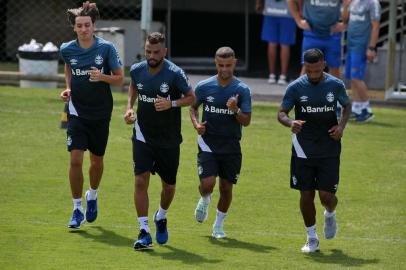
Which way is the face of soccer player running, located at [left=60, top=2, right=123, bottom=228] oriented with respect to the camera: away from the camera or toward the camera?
toward the camera

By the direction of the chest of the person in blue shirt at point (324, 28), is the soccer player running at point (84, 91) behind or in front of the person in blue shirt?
in front

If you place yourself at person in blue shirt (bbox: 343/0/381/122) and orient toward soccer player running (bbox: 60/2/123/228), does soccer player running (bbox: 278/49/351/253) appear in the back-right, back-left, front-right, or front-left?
front-left

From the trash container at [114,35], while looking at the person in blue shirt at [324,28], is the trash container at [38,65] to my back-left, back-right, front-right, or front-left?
back-right

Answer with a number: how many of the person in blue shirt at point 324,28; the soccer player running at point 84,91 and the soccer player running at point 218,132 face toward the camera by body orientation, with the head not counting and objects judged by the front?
3

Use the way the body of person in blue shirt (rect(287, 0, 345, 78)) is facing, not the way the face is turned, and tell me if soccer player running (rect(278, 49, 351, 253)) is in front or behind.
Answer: in front

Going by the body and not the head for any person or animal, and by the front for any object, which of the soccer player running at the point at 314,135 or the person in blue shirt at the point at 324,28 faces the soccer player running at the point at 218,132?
the person in blue shirt

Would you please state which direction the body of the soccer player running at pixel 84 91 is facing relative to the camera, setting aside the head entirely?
toward the camera

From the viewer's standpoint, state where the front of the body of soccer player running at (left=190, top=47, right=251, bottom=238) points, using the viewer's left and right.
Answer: facing the viewer

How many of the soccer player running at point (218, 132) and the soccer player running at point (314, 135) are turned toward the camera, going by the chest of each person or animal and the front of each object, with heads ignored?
2

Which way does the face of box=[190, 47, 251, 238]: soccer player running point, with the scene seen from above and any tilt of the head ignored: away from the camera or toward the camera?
toward the camera

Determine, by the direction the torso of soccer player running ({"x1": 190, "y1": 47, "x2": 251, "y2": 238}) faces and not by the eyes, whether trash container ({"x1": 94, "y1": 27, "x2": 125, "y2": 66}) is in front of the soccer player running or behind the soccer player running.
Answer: behind

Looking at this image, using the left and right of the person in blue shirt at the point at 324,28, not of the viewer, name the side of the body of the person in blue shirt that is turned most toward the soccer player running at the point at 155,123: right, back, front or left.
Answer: front

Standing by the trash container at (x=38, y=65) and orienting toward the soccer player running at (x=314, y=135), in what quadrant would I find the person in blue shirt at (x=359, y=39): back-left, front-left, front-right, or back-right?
front-left

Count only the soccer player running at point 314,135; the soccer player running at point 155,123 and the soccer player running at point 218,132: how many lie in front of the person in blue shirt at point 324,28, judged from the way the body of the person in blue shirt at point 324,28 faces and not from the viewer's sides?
3

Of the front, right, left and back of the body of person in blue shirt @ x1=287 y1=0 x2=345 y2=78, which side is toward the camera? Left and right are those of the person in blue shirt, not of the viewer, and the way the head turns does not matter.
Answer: front
